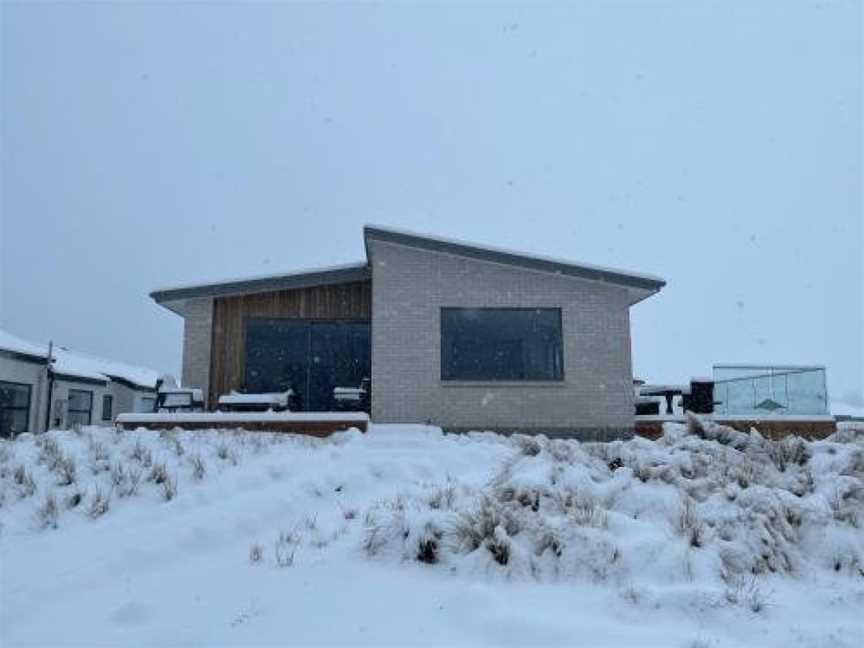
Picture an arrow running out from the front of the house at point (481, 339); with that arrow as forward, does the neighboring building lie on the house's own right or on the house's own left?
on the house's own right

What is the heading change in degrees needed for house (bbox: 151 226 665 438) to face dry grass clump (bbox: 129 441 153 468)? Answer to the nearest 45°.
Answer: approximately 45° to its right

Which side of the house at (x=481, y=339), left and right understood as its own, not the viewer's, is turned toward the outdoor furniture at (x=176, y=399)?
right

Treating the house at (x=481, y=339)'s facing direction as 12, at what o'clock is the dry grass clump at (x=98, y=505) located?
The dry grass clump is roughly at 1 o'clock from the house.

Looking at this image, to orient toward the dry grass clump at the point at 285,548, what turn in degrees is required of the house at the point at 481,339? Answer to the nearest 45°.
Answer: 0° — it already faces it

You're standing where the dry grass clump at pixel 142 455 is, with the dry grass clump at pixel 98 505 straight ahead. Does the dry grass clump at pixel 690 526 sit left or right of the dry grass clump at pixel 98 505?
left

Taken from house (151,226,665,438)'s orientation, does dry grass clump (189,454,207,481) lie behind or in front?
in front

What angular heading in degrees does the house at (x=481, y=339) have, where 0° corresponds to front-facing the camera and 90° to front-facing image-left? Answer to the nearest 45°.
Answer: approximately 0°
